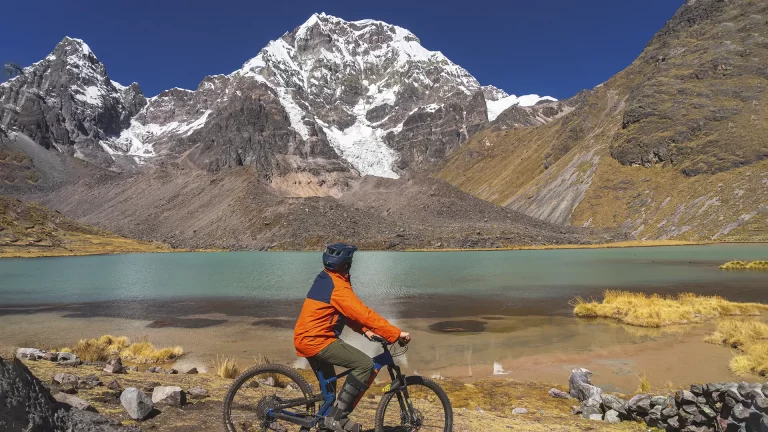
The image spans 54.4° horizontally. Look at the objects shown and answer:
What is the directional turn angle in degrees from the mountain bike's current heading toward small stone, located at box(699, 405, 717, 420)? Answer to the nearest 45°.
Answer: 0° — it already faces it

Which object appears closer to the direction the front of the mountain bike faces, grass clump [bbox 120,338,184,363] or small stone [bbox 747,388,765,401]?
the small stone

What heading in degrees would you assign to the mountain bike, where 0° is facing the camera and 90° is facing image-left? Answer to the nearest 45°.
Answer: approximately 270°

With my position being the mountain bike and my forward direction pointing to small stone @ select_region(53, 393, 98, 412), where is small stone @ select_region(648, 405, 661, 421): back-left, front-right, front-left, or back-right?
back-right

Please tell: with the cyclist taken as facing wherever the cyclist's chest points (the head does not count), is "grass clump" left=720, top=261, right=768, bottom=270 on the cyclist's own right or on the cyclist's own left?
on the cyclist's own left

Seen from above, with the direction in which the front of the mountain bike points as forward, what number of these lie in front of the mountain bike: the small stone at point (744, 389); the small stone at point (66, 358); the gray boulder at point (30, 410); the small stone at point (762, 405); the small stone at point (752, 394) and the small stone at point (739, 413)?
4

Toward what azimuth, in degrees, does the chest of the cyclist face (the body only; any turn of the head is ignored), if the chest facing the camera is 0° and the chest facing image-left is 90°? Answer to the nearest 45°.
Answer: approximately 270°

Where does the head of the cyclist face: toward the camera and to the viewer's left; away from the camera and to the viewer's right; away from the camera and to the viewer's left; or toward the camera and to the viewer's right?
away from the camera and to the viewer's right

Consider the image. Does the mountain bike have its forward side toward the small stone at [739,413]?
yes

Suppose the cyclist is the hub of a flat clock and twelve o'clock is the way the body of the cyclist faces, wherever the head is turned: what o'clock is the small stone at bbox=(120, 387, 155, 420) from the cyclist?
The small stone is roughly at 7 o'clock from the cyclist.
